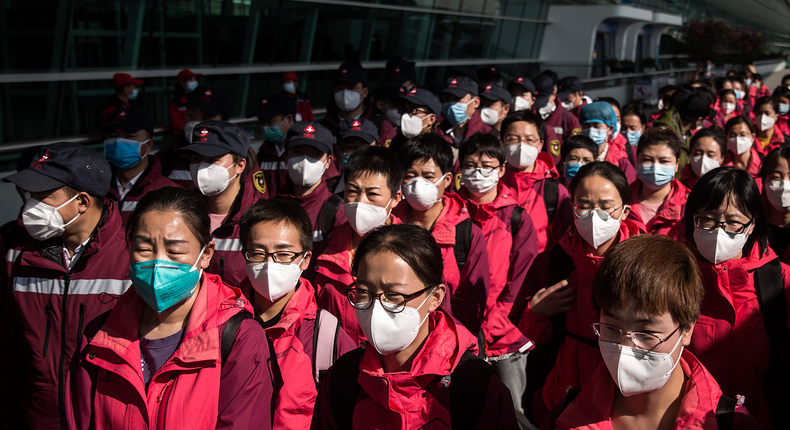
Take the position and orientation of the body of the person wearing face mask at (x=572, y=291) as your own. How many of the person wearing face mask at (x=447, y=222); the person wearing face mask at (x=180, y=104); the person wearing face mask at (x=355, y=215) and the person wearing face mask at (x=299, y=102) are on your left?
0

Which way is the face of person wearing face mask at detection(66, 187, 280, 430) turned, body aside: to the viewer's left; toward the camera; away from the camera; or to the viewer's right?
toward the camera

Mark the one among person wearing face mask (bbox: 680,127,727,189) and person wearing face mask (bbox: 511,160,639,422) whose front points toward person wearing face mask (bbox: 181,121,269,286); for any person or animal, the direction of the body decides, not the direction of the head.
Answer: person wearing face mask (bbox: 680,127,727,189)

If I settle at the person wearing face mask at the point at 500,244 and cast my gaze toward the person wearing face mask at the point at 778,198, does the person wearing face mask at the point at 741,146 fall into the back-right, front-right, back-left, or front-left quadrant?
front-left

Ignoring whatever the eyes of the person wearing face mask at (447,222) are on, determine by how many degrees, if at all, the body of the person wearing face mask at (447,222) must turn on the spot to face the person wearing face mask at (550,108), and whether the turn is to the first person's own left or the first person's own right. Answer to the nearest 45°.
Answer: approximately 135° to the first person's own right

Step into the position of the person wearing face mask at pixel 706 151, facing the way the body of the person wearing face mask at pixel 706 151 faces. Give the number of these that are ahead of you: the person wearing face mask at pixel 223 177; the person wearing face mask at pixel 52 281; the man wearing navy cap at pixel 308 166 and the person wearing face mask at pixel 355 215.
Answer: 4

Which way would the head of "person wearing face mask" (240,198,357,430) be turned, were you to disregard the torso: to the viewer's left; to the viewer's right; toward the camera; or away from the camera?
toward the camera

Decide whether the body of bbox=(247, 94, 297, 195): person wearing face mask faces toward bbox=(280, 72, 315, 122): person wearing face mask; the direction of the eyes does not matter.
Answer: no

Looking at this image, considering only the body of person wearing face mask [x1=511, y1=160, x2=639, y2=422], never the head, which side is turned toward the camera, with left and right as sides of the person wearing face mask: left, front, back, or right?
front

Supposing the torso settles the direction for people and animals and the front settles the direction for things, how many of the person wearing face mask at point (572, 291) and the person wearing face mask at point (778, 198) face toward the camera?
2

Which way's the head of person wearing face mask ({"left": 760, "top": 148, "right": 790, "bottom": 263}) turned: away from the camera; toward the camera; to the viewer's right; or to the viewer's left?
toward the camera

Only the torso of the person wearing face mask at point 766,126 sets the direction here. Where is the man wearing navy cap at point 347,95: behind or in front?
in front

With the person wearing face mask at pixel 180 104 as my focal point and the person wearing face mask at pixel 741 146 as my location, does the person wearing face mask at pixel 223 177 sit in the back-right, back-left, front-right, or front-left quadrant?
front-left

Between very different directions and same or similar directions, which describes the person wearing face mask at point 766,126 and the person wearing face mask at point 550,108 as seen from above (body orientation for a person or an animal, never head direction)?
same or similar directions

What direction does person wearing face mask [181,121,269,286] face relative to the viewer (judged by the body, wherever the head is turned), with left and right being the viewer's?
facing the viewer and to the left of the viewer

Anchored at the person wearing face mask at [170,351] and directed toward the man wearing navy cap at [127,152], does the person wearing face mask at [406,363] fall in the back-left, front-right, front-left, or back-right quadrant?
back-right

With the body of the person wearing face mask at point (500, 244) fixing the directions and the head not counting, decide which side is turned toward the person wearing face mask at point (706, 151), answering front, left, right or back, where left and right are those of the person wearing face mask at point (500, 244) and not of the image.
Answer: back

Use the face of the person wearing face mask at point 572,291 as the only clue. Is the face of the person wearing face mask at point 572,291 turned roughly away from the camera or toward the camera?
toward the camera
